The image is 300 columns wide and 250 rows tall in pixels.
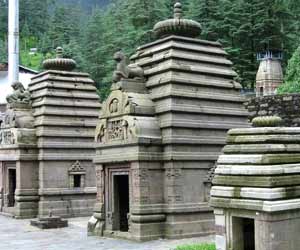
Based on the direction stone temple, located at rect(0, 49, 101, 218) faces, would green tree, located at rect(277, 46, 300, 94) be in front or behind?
behind

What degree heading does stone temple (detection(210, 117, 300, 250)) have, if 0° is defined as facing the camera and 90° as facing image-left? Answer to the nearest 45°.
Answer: approximately 45°

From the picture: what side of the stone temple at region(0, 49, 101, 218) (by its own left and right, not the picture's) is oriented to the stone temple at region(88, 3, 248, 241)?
left

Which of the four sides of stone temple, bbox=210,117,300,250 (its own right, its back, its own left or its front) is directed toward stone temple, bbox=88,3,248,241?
right

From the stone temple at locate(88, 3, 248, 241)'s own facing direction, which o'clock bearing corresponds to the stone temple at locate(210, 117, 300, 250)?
the stone temple at locate(210, 117, 300, 250) is roughly at 10 o'clock from the stone temple at locate(88, 3, 248, 241).

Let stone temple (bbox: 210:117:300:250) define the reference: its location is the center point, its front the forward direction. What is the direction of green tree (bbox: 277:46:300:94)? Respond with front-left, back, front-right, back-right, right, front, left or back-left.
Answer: back-right

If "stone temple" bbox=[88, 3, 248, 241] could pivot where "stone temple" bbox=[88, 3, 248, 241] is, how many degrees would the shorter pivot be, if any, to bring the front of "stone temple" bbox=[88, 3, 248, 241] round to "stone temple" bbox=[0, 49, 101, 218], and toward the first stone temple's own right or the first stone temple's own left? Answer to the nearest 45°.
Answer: approximately 90° to the first stone temple's own right

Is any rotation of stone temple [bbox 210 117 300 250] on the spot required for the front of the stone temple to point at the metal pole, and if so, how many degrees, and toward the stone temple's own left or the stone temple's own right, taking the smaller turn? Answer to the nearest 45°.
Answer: approximately 90° to the stone temple's own right
